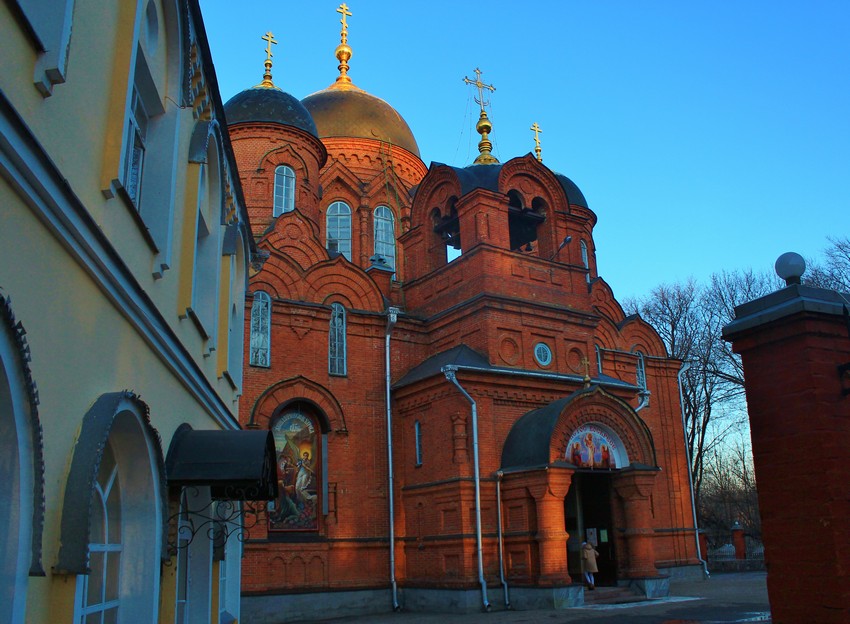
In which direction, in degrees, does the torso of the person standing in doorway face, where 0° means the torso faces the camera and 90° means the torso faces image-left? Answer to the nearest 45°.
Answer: approximately 135°

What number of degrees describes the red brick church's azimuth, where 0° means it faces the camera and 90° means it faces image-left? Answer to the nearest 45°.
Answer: approximately 315°

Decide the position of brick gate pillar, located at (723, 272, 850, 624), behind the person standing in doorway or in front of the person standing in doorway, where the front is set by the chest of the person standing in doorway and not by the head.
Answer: behind
